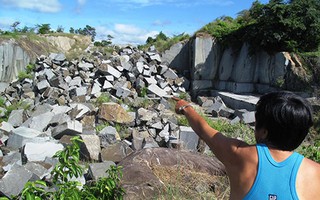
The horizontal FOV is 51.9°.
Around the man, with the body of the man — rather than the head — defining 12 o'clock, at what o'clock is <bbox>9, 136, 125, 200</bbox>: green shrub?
The green shrub is roughly at 10 o'clock from the man.

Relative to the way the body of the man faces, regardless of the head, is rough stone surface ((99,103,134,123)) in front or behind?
in front

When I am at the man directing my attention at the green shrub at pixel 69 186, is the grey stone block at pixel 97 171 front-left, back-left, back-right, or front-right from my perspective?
front-right

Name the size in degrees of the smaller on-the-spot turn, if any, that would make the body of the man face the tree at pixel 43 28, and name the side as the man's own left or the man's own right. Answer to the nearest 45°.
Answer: approximately 45° to the man's own left

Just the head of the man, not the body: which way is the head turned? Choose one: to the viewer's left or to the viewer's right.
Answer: to the viewer's left

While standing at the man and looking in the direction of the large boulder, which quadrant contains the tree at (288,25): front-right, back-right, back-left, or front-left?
front-right

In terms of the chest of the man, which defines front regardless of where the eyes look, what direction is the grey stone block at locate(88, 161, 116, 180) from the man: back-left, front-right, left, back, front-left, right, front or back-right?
front-left

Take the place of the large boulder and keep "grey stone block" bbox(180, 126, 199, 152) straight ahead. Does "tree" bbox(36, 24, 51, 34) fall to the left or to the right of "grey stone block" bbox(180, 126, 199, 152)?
left

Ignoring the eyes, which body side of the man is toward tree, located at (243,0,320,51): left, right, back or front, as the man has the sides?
front

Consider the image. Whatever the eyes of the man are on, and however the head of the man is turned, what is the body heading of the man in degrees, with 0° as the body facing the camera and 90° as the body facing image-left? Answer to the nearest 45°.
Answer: approximately 180°

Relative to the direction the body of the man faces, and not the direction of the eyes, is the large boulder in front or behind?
in front

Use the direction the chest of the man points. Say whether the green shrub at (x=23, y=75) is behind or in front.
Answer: in front
